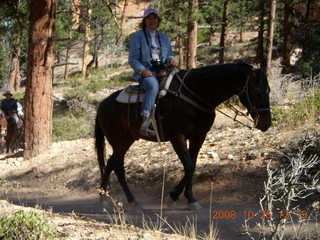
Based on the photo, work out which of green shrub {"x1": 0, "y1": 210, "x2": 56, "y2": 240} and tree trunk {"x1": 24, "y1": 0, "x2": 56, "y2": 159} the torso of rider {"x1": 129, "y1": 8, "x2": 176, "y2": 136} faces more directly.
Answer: the green shrub

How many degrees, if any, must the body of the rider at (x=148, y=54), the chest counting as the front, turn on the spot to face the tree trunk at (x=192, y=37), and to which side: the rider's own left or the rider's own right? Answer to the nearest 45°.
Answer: approximately 135° to the rider's own left

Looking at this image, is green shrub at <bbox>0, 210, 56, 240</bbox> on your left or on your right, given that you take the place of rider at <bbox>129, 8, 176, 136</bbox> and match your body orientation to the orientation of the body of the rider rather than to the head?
on your right

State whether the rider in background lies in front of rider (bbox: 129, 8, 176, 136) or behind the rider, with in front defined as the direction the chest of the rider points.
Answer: behind

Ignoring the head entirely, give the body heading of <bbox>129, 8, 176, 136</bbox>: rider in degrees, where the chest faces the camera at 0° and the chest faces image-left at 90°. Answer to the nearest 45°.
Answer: approximately 315°

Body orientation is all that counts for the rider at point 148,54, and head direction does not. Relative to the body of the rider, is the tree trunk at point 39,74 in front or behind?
behind
